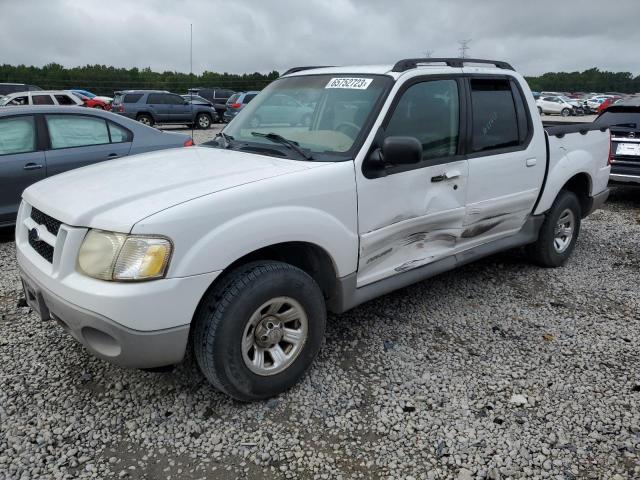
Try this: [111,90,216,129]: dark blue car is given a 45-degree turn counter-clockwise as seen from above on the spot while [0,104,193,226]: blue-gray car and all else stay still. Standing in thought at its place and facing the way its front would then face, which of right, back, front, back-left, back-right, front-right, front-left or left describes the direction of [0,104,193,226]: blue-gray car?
back-right

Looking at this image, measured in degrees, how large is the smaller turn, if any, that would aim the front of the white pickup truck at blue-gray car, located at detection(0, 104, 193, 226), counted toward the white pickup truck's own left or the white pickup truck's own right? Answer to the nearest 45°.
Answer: approximately 90° to the white pickup truck's own right

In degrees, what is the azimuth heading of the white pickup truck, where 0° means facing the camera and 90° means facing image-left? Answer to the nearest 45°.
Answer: approximately 45°

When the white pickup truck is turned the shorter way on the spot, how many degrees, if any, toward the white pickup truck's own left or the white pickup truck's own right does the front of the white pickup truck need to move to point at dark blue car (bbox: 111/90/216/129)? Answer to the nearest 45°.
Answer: approximately 135° to the white pickup truck's own right

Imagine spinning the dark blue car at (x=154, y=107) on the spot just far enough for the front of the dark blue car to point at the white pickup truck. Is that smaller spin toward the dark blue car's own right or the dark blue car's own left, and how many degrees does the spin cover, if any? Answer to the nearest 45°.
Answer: approximately 90° to the dark blue car's own right

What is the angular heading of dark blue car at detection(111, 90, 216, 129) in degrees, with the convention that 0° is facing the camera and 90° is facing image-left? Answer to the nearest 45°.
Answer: approximately 270°

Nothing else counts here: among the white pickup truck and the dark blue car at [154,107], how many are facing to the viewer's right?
1
